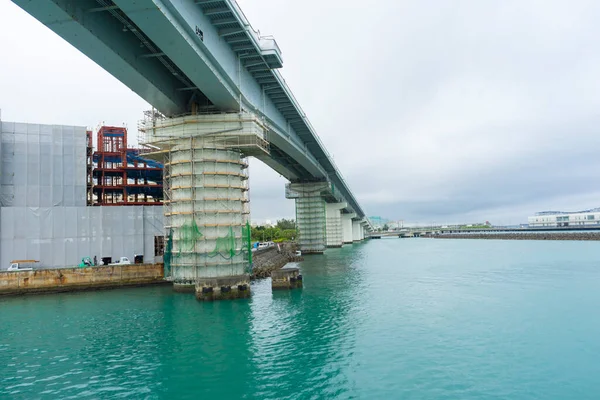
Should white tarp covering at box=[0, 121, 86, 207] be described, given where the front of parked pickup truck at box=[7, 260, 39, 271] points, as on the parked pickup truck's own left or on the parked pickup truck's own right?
on the parked pickup truck's own right

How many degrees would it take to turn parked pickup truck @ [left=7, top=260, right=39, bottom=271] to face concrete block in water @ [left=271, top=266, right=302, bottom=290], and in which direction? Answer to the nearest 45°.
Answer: approximately 135° to its left

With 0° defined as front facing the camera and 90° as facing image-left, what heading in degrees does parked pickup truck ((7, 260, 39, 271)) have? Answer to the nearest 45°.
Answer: approximately 90°

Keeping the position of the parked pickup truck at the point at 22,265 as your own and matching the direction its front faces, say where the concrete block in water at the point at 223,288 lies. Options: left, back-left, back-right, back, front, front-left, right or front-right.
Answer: back-left

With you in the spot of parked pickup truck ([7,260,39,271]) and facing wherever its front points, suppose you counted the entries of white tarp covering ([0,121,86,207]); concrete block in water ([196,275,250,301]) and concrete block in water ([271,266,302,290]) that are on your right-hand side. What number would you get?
1

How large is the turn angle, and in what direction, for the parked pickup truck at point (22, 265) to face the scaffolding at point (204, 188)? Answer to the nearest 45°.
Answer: approximately 135° to its left
